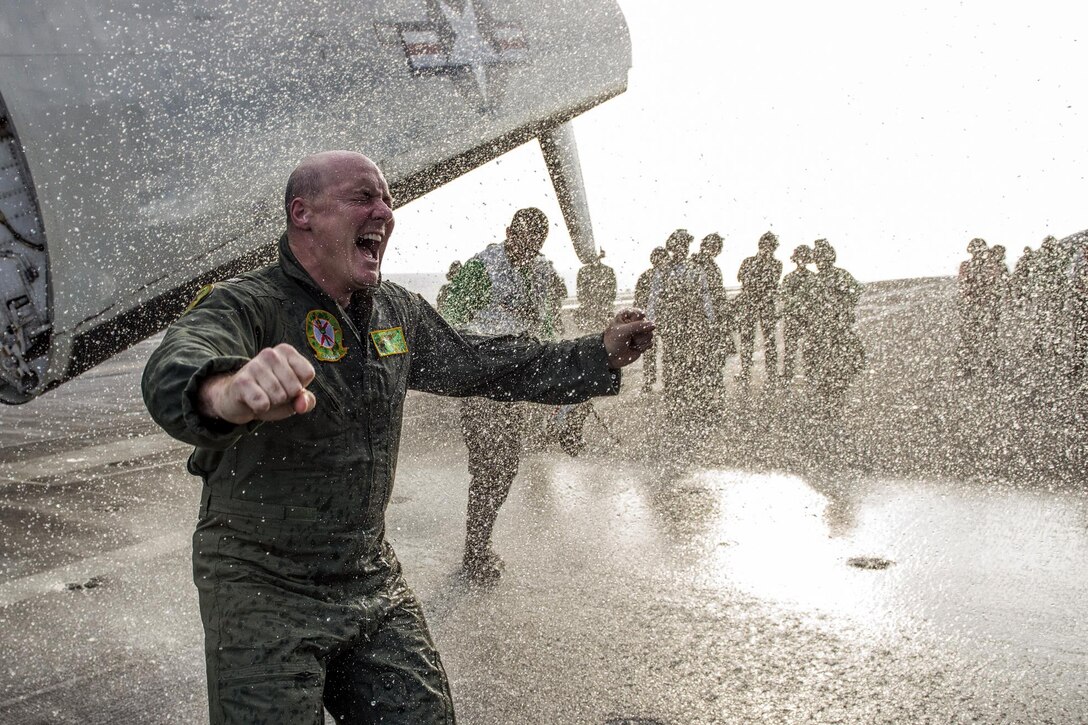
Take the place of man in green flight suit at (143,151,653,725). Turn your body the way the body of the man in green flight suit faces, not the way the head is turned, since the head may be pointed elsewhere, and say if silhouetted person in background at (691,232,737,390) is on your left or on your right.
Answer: on your left

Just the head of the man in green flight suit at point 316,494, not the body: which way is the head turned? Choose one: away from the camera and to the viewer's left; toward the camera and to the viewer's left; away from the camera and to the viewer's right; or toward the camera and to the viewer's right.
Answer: toward the camera and to the viewer's right

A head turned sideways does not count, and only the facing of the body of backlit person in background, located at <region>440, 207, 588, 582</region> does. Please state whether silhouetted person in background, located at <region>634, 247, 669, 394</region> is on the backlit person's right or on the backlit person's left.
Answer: on the backlit person's left

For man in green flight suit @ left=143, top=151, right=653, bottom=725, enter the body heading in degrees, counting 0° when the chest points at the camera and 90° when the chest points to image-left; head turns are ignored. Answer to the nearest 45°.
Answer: approximately 315°

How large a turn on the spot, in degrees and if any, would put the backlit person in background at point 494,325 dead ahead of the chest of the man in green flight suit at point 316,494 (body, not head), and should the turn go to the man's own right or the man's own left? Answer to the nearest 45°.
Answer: approximately 135° to the man's own left

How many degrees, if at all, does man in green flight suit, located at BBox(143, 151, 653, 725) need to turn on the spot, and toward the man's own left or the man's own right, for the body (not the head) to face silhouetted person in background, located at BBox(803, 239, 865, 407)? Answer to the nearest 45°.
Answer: approximately 90° to the man's own left

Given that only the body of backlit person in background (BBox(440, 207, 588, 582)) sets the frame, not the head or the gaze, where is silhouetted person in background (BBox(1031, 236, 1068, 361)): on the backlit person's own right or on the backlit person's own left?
on the backlit person's own left

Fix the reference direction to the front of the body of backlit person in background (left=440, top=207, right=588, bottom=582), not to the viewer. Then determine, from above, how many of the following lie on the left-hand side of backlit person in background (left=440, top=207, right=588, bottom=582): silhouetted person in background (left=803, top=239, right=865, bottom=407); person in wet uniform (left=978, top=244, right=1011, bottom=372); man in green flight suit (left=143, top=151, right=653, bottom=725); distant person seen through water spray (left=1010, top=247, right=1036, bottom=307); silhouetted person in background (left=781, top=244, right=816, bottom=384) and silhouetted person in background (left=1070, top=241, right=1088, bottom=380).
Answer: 5

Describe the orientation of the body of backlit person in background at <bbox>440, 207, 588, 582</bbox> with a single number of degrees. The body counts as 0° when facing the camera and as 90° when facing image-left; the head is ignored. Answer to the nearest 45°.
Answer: approximately 315°

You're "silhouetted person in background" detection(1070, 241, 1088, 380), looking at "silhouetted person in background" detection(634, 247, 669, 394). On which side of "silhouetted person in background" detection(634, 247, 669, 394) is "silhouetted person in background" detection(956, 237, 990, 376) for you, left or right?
right
